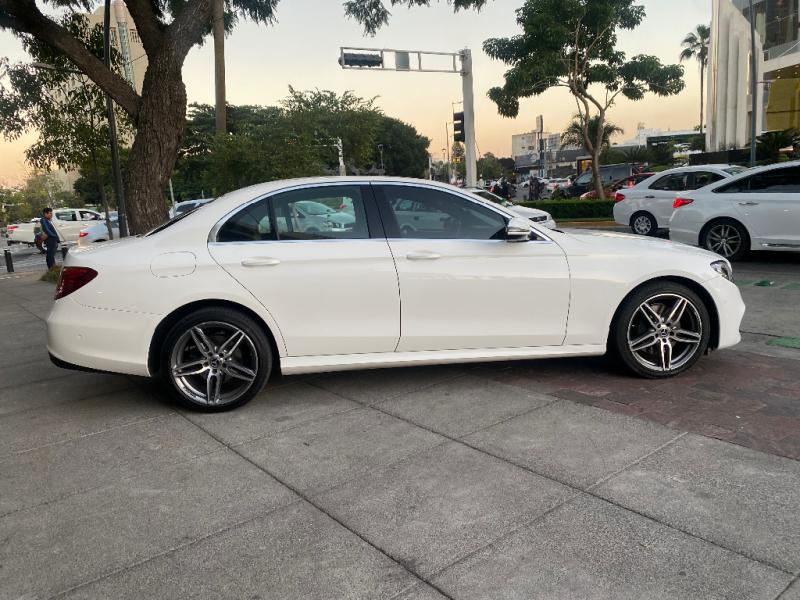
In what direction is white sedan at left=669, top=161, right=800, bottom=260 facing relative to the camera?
to the viewer's right

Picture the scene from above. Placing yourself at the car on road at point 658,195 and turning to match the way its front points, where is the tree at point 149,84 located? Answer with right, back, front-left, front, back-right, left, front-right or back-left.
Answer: back-right

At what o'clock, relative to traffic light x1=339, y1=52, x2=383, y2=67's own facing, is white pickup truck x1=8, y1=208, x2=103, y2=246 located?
The white pickup truck is roughly at 10 o'clock from the traffic light.

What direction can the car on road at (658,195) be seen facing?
to the viewer's right

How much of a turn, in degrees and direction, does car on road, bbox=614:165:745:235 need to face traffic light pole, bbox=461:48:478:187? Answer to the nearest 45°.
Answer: approximately 135° to its left

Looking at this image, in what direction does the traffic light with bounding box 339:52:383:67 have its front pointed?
away from the camera

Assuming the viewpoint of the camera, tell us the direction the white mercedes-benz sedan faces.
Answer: facing to the right of the viewer

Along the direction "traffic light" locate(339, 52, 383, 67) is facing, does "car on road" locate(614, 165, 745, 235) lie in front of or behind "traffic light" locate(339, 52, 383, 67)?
behind
